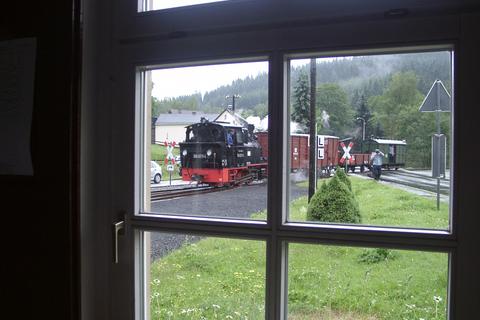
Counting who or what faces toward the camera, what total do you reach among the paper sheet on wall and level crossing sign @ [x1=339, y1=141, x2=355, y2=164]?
2

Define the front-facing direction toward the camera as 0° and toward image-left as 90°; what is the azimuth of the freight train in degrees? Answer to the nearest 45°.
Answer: approximately 45°

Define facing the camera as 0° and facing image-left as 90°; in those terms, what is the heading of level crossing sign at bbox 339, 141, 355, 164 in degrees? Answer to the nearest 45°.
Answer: approximately 0°

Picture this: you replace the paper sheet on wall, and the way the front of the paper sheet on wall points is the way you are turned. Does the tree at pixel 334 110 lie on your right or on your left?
on your left
